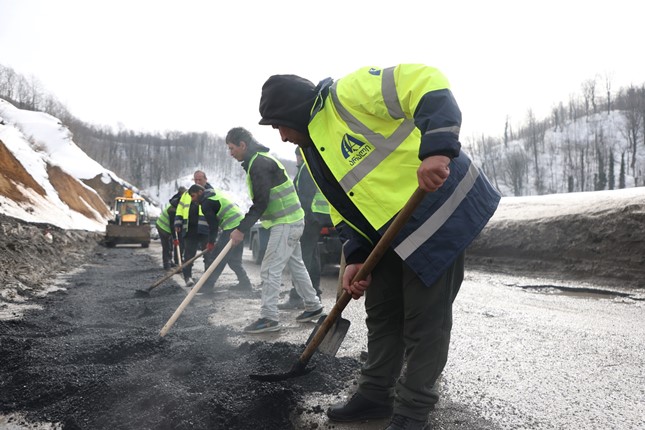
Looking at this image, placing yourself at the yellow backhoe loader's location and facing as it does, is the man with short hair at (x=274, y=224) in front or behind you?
in front

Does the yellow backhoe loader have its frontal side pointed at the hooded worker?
yes

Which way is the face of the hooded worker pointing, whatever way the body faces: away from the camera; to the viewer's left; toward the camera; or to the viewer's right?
to the viewer's left

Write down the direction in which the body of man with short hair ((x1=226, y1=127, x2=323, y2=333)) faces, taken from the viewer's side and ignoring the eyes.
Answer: to the viewer's left

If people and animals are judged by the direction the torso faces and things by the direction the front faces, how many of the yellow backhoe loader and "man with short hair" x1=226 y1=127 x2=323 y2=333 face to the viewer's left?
1

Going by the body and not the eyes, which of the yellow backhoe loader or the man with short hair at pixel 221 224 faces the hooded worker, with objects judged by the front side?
the yellow backhoe loader

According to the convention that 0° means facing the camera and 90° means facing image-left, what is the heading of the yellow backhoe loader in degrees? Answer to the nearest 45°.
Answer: approximately 0°

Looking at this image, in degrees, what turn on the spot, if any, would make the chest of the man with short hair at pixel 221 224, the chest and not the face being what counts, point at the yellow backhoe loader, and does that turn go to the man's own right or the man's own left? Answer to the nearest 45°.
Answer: approximately 90° to the man's own right

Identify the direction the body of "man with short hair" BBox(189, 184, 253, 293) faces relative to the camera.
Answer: to the viewer's left

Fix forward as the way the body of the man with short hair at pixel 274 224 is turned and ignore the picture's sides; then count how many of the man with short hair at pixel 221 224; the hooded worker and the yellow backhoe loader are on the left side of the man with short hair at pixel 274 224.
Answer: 1

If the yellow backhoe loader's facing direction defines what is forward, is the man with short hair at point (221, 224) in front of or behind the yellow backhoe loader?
in front
